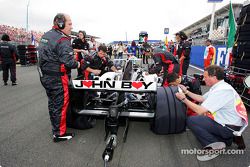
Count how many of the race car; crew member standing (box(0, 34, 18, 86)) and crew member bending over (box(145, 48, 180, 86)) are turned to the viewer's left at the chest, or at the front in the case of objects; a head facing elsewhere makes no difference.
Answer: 1

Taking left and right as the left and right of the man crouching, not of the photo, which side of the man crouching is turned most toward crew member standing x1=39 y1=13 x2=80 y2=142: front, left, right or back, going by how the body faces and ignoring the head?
front

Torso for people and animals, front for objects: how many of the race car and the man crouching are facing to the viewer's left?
1

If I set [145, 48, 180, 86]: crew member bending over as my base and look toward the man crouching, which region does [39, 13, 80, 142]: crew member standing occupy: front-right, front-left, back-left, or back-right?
front-right

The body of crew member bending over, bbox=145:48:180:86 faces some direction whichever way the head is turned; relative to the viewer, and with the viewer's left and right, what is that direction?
facing to the left of the viewer

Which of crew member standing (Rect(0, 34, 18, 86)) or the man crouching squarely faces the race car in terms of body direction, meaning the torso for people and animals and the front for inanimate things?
the man crouching

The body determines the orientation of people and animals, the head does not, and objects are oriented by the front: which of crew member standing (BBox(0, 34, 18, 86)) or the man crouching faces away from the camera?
the crew member standing

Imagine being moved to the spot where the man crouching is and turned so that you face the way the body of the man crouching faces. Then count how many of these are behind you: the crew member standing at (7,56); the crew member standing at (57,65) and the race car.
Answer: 0

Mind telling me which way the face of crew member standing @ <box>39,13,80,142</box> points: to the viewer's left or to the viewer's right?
to the viewer's right

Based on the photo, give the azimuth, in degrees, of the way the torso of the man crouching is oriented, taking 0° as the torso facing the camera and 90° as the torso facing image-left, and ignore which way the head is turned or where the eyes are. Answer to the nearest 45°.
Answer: approximately 90°

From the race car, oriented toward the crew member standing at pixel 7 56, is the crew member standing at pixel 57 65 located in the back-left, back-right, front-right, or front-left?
front-left
